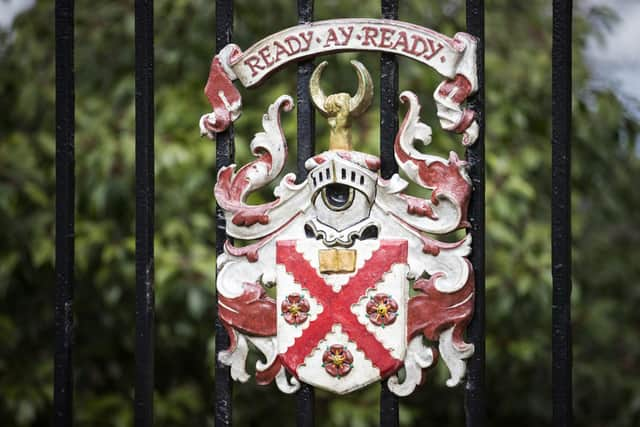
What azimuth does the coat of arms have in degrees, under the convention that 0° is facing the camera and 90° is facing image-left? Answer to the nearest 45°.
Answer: approximately 0°
